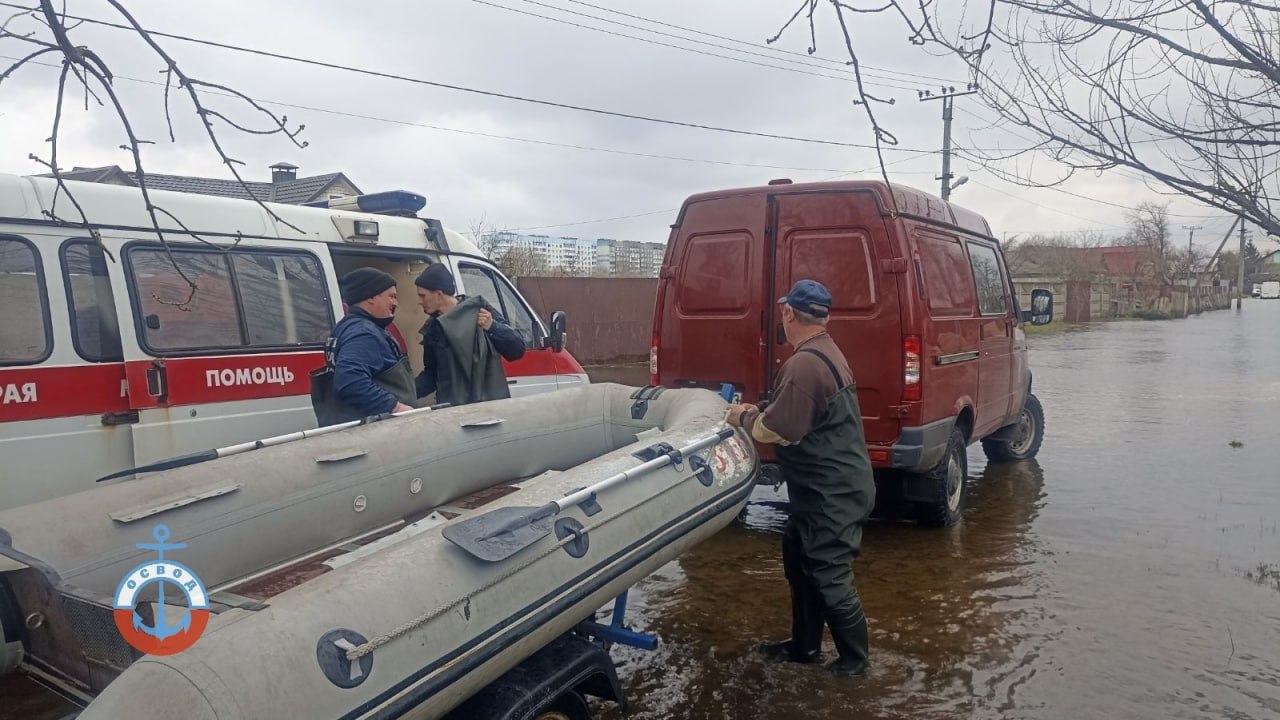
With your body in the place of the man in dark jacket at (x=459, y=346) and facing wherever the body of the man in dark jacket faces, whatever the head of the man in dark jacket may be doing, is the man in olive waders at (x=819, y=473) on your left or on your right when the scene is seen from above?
on your left

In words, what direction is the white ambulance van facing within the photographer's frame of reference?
facing away from the viewer and to the right of the viewer

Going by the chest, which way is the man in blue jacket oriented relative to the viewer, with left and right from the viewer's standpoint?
facing to the right of the viewer

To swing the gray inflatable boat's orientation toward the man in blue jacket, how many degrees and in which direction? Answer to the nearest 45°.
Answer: approximately 45° to its left

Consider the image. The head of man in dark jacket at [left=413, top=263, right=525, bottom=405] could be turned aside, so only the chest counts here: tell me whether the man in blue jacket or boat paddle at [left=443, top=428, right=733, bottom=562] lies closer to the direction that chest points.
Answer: the man in blue jacket

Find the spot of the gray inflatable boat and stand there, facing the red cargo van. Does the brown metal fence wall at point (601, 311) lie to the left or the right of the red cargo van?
left

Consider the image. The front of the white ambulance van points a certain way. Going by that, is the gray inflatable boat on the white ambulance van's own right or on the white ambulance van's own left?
on the white ambulance van's own right

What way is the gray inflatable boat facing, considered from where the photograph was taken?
facing away from the viewer and to the right of the viewer

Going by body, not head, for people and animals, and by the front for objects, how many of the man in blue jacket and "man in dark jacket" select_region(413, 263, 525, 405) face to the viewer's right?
1

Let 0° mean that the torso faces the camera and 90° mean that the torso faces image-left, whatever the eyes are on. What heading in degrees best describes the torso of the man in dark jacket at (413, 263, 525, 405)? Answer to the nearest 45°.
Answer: approximately 45°

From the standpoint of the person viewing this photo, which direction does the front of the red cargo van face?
facing away from the viewer and to the right of the viewer

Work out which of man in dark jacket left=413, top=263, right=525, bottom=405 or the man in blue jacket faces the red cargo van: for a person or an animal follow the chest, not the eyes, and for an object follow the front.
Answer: the man in blue jacket

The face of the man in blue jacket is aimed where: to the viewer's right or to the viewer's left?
to the viewer's right

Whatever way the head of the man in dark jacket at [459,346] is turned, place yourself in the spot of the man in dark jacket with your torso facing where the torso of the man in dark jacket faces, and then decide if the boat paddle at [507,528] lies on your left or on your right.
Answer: on your left
